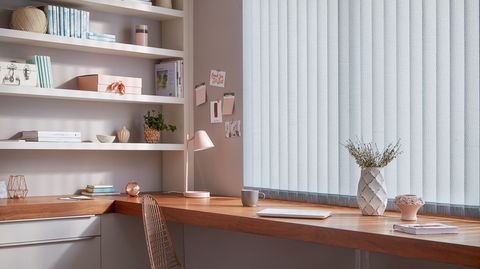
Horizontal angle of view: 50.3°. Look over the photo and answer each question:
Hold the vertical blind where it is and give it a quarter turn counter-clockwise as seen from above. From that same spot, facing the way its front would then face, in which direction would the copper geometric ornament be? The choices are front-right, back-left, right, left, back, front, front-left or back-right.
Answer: back-right

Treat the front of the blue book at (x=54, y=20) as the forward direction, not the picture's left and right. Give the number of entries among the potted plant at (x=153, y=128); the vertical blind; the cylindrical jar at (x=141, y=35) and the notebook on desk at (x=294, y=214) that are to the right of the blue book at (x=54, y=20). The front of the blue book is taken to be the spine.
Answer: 0

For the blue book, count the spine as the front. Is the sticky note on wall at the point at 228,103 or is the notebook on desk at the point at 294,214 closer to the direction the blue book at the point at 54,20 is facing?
the notebook on desk

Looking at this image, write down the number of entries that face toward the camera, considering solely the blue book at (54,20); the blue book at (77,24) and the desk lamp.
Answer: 2

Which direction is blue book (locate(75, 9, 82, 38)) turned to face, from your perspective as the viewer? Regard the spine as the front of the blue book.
facing the viewer

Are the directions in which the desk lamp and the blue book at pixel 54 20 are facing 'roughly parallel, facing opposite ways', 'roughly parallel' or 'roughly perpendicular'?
roughly perpendicular

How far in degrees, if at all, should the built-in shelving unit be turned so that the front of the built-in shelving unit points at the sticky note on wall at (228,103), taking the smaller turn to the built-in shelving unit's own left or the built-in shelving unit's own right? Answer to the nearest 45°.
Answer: approximately 90° to the built-in shelving unit's own left

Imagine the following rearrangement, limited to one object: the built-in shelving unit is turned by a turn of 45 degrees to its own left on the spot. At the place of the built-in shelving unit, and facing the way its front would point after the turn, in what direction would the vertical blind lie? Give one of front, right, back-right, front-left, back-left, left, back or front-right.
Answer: front

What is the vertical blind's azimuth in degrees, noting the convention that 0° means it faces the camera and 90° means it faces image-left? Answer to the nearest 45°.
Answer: approximately 45°

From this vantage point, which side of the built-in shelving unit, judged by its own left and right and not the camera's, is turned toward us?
front
